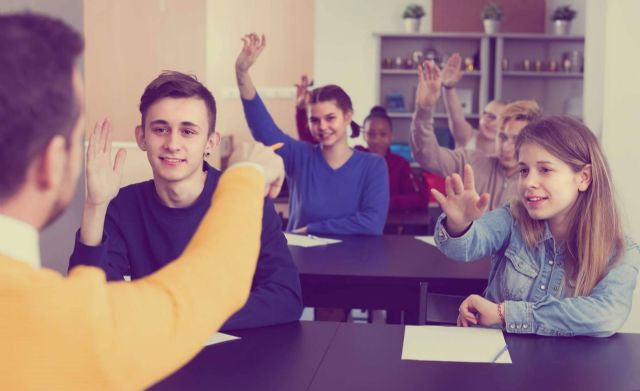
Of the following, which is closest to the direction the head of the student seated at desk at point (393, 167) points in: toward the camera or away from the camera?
toward the camera

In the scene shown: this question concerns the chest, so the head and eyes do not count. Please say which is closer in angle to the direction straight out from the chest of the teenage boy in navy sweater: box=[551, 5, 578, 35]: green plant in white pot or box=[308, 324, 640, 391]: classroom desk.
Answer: the classroom desk

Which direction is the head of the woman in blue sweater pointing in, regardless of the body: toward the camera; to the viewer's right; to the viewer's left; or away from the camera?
toward the camera

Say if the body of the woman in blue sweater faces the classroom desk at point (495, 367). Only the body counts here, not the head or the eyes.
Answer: yes

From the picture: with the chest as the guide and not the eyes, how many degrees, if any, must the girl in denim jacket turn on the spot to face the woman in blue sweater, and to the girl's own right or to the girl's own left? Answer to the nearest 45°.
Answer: approximately 90° to the girl's own right

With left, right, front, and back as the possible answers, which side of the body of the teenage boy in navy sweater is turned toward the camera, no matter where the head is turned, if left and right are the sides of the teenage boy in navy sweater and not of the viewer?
front

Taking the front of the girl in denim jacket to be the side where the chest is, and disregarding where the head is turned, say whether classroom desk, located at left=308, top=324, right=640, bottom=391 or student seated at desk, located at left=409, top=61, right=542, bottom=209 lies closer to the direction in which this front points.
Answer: the classroom desk

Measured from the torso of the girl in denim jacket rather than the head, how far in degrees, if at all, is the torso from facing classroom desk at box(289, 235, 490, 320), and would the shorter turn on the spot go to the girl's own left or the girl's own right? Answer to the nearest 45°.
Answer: approximately 90° to the girl's own right

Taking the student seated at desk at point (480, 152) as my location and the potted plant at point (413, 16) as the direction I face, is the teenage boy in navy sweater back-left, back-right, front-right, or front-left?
back-left

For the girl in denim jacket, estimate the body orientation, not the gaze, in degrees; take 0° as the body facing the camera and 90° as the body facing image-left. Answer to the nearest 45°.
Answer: approximately 45°

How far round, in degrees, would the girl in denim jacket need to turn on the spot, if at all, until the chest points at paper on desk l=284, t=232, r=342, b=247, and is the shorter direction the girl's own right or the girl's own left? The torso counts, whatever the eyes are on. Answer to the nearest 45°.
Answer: approximately 90° to the girl's own right

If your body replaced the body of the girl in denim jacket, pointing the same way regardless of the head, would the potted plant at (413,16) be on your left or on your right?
on your right

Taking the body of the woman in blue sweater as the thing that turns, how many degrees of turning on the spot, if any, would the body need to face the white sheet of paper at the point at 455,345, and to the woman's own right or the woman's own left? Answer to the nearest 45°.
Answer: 0° — they already face it

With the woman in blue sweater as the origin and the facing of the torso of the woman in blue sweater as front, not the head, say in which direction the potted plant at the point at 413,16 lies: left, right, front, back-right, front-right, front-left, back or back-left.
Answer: back
